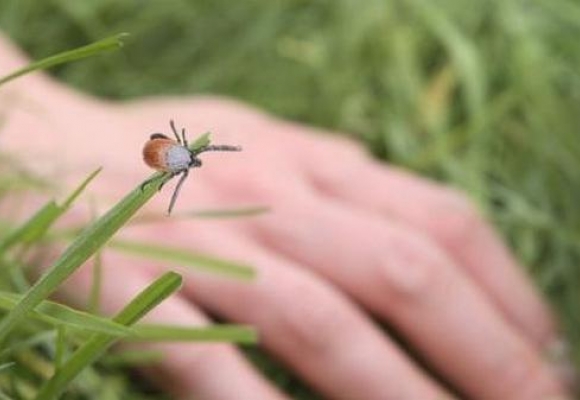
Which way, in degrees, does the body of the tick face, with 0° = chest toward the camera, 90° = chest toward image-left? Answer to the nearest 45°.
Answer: approximately 270°
